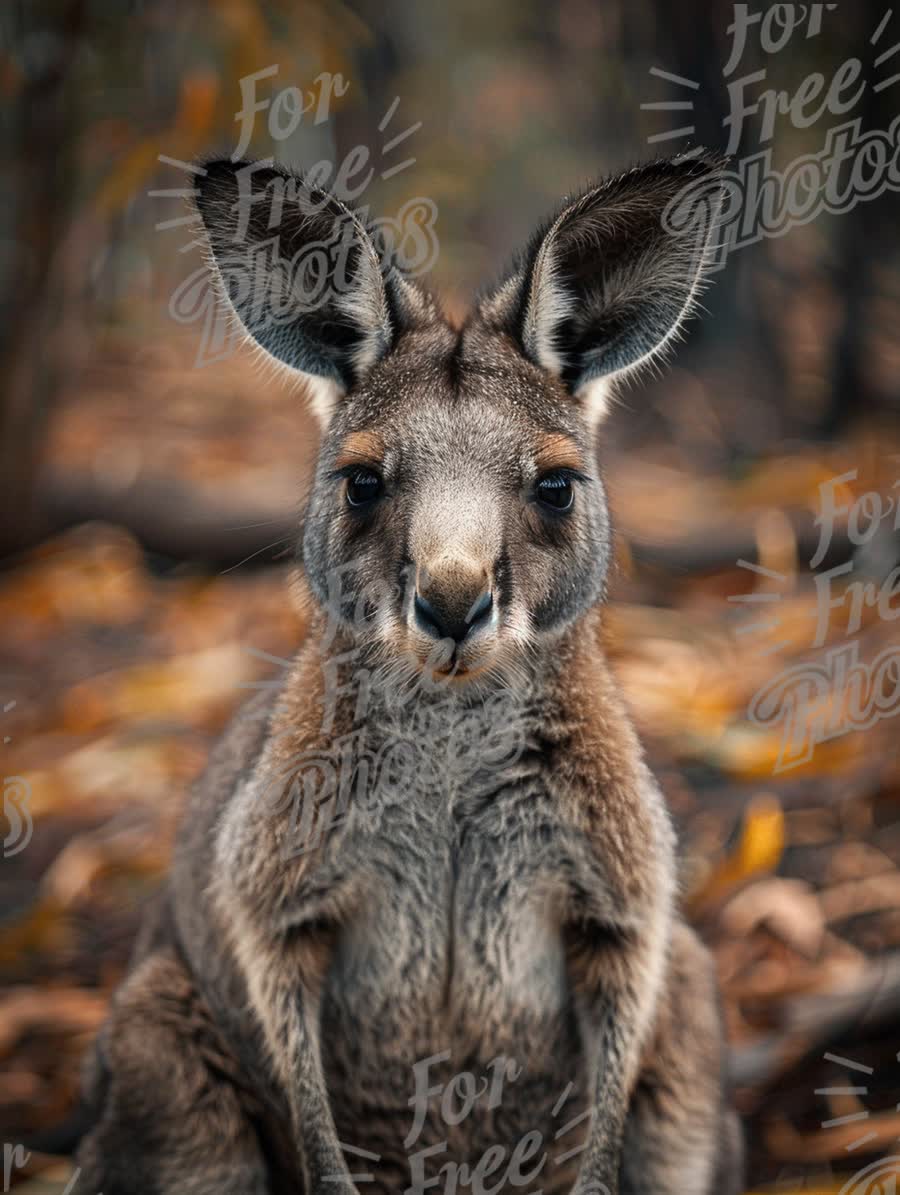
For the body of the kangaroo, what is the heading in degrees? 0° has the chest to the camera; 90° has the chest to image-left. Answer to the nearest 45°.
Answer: approximately 0°
